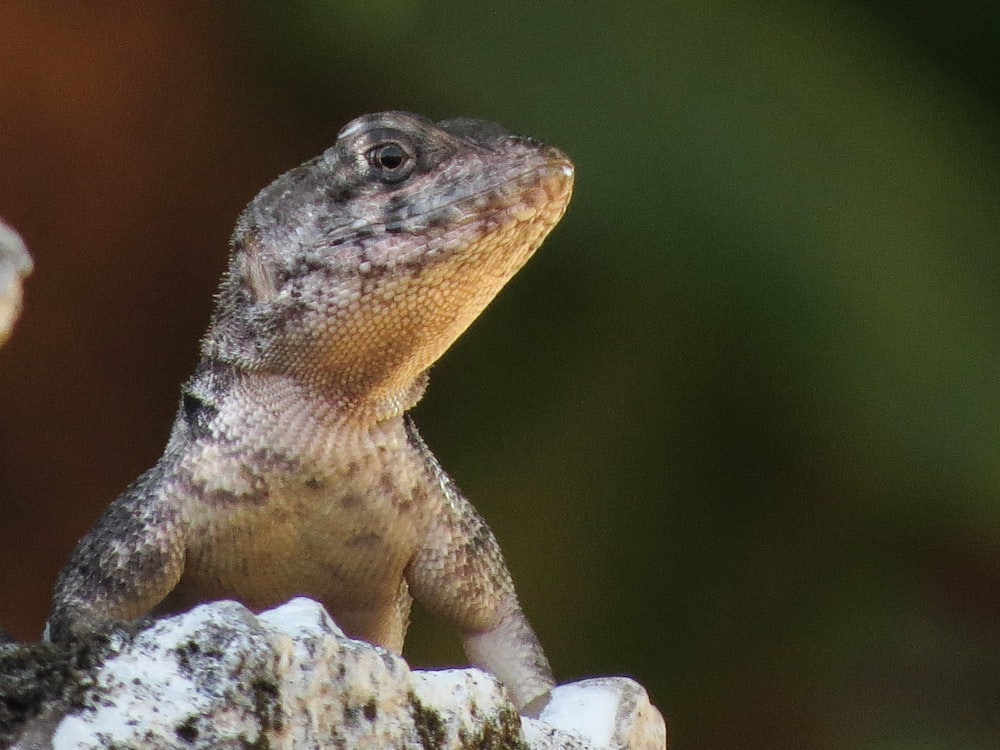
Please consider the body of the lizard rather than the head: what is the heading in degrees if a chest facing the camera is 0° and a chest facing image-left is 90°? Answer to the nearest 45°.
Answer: approximately 315°
